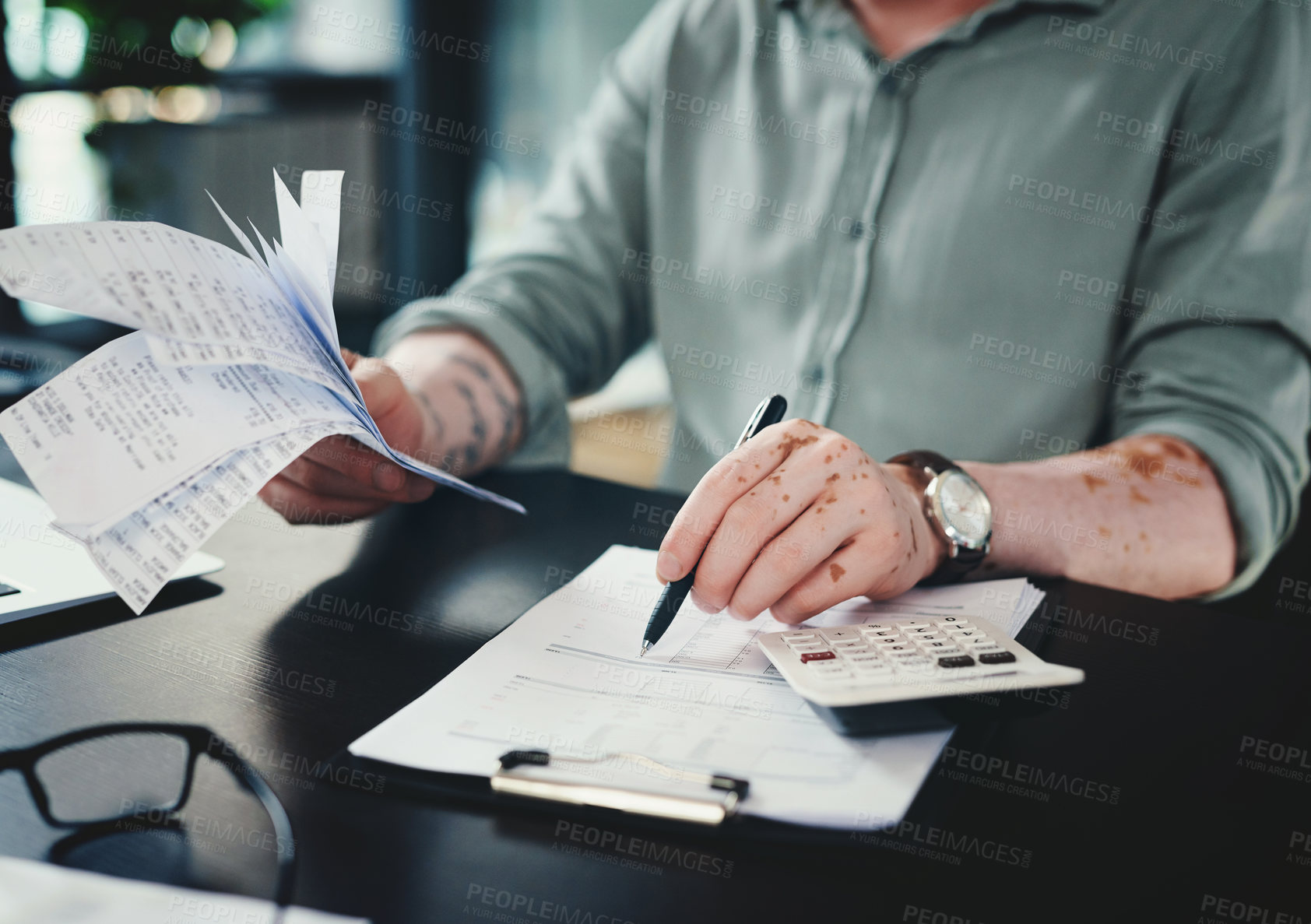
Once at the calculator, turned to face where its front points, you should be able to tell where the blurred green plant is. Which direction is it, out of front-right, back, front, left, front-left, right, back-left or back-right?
front-left

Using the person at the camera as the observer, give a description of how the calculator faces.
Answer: facing away from the viewer

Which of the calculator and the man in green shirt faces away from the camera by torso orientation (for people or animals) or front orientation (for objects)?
the calculator

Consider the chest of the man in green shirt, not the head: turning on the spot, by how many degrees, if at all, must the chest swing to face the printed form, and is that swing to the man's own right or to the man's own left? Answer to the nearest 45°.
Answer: approximately 45° to the man's own left

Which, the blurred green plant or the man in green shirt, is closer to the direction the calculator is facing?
the man in green shirt

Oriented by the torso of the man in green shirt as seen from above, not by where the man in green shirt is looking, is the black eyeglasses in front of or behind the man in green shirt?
in front

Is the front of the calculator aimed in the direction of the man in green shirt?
yes

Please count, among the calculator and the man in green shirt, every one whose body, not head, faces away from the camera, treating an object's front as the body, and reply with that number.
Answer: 1

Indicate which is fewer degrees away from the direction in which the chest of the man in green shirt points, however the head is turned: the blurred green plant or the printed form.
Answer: the printed form

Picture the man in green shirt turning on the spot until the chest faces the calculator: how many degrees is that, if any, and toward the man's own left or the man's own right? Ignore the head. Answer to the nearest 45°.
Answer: approximately 45° to the man's own left
